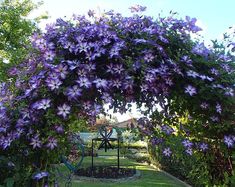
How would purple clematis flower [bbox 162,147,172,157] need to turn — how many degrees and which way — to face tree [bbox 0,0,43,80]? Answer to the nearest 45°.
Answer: approximately 135° to its right

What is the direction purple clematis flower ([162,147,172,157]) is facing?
toward the camera
